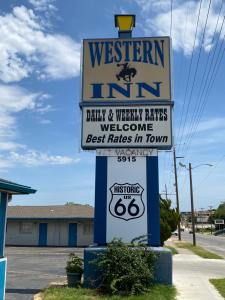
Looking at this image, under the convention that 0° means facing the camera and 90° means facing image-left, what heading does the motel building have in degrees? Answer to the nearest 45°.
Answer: approximately 0°

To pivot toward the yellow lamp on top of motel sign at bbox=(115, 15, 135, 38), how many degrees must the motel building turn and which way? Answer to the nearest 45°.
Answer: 0° — it already faces it

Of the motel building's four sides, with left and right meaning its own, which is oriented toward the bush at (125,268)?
front

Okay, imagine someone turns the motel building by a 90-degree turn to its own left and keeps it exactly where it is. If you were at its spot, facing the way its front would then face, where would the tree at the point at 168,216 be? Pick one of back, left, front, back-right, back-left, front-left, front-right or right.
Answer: front-right
